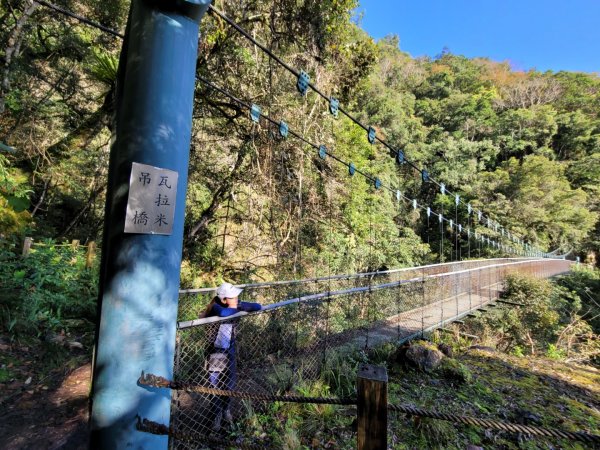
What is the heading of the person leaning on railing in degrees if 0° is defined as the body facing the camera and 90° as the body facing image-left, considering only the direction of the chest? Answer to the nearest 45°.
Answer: approximately 315°

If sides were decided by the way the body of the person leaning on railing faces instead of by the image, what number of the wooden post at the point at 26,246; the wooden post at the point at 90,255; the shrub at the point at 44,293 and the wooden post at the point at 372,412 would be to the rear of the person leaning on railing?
3

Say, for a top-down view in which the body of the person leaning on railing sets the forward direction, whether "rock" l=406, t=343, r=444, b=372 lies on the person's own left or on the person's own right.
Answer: on the person's own left

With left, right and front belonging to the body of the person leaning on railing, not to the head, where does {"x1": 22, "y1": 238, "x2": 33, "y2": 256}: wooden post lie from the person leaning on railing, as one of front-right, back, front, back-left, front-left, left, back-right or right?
back

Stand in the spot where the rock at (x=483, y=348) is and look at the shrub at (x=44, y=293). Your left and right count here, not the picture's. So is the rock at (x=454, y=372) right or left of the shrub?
left

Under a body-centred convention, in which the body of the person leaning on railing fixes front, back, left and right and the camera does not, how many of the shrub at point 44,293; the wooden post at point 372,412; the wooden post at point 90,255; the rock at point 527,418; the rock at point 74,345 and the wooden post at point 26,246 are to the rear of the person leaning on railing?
4

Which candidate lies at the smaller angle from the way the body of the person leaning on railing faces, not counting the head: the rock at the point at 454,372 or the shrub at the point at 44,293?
the rock

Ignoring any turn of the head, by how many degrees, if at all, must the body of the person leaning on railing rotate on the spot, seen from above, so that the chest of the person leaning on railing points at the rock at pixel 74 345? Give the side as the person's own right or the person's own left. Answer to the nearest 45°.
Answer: approximately 180°

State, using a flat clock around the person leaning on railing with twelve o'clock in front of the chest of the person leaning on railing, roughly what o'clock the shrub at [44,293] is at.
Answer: The shrub is roughly at 6 o'clock from the person leaning on railing.
